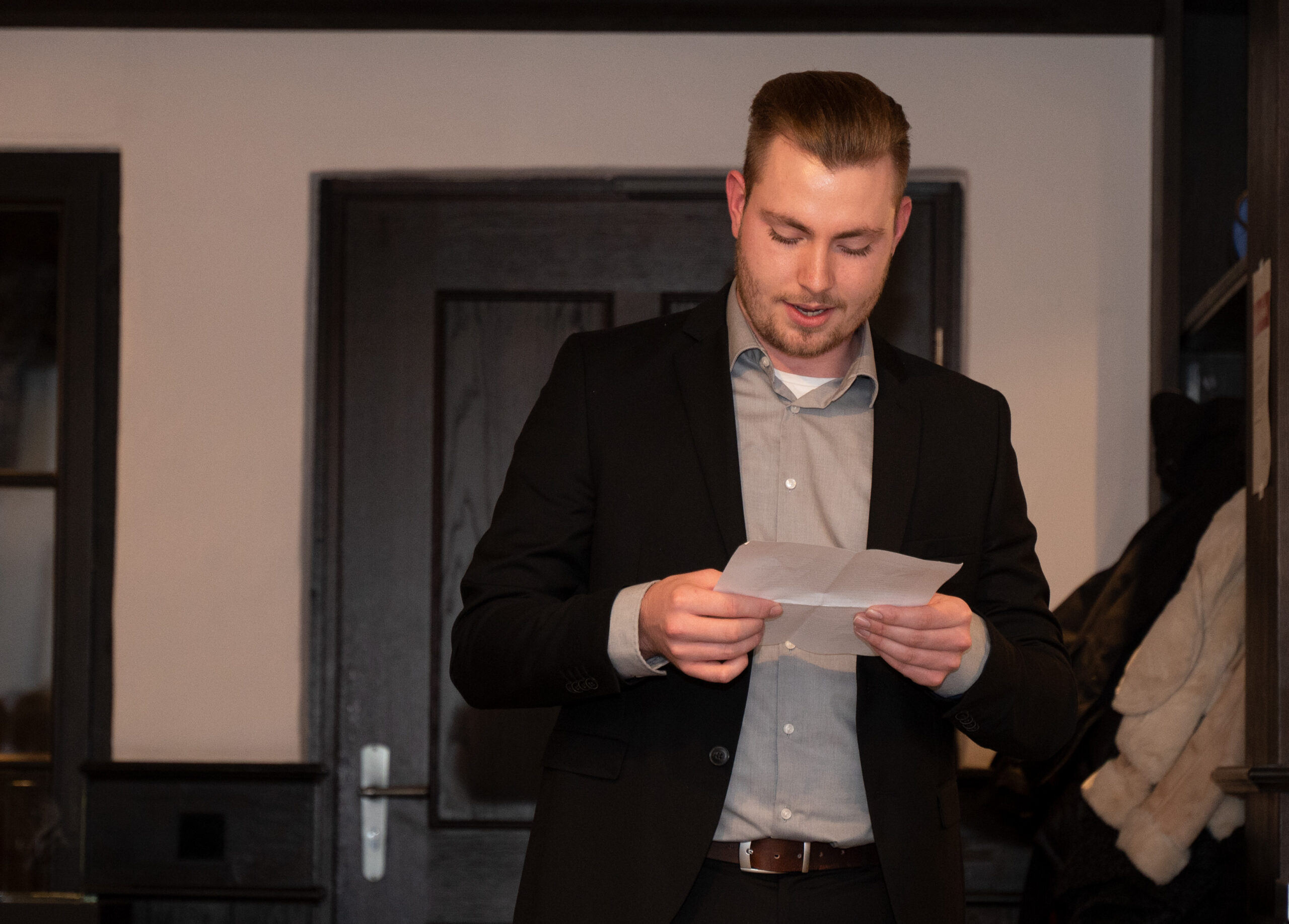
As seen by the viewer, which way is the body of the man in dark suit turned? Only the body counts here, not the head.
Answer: toward the camera

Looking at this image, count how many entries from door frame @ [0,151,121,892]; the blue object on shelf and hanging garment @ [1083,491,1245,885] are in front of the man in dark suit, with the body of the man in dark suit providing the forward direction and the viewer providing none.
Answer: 0

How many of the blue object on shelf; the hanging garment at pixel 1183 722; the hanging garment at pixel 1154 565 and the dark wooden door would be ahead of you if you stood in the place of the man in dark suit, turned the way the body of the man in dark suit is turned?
0

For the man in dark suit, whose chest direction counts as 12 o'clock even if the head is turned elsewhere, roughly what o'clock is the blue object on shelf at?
The blue object on shelf is roughly at 7 o'clock from the man in dark suit.

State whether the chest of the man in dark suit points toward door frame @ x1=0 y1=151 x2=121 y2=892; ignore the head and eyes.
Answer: no

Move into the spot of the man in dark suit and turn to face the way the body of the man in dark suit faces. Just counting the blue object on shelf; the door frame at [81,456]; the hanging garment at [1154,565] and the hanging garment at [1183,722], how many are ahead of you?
0

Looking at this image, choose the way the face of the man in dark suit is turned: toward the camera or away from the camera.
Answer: toward the camera

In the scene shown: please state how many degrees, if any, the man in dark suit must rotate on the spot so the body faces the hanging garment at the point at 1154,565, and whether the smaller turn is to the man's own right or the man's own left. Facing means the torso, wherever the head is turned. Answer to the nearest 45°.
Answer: approximately 135° to the man's own left

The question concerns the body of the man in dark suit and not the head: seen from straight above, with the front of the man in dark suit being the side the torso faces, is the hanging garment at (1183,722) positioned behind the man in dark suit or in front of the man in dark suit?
behind

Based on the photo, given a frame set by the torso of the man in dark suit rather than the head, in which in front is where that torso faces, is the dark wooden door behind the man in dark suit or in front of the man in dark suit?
behind
